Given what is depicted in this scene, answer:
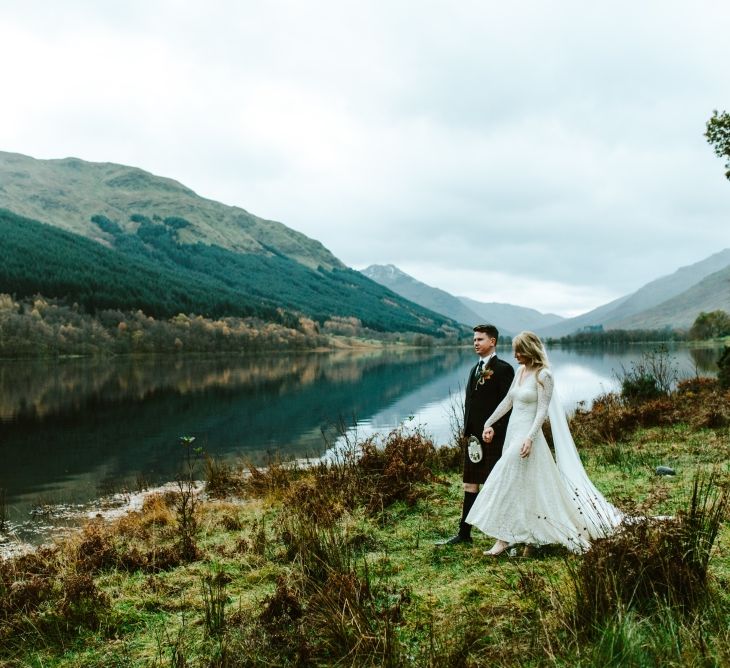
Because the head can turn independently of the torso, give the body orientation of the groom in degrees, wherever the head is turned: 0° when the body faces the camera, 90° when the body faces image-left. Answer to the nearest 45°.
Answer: approximately 45°

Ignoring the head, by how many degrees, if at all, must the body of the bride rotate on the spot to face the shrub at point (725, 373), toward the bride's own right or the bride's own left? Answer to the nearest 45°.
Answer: approximately 135° to the bride's own right

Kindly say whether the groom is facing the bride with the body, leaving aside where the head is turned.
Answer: no

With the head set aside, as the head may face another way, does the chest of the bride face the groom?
no

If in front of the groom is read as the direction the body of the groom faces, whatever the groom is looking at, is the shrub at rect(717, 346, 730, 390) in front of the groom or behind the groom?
behind

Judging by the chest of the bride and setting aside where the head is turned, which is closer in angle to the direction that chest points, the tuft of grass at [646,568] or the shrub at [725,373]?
the tuft of grass

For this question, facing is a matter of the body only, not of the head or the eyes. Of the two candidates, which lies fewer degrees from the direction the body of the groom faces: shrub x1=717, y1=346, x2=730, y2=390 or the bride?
the bride

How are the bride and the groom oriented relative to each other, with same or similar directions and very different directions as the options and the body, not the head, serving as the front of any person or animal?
same or similar directions

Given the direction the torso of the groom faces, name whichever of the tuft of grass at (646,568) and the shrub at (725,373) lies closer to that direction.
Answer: the tuft of grass
